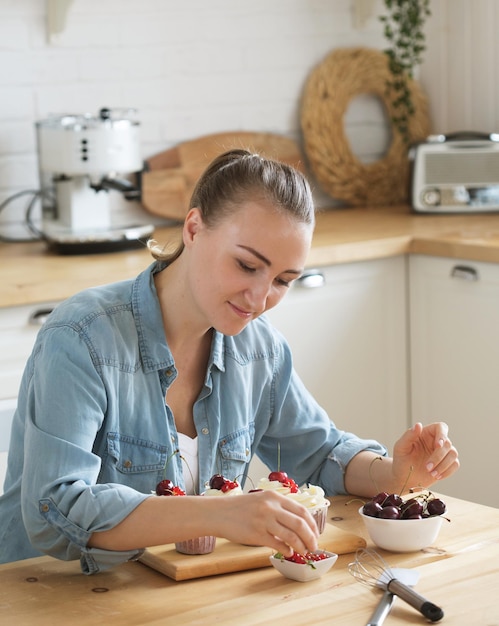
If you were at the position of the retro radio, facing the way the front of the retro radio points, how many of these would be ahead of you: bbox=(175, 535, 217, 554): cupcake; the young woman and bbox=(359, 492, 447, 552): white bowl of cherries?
3

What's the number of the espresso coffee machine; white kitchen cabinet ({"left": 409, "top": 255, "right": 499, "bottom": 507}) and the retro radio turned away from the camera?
0

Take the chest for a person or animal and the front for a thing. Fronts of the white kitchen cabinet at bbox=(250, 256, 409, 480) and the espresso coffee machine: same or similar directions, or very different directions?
same or similar directions

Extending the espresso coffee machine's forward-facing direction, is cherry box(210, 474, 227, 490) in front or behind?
in front

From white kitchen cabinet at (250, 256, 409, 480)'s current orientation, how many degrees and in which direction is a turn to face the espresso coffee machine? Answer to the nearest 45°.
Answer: approximately 135° to its right

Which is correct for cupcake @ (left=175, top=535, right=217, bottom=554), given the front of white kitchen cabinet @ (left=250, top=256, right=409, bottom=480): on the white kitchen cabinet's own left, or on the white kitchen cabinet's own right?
on the white kitchen cabinet's own right

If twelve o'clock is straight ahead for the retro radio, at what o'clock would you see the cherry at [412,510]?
The cherry is roughly at 12 o'clock from the retro radio.

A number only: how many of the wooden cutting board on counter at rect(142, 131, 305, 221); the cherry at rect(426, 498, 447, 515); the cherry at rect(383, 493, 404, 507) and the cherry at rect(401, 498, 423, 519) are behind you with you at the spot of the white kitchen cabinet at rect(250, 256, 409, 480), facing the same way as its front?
1

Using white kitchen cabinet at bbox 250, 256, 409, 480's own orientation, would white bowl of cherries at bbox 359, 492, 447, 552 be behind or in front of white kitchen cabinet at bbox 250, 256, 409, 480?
in front

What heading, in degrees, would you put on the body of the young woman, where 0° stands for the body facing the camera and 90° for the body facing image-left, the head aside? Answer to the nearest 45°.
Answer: approximately 315°

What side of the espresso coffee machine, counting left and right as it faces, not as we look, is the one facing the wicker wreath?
left

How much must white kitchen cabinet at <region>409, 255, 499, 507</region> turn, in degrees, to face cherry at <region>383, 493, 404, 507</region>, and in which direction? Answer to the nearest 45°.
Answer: approximately 45° to its left

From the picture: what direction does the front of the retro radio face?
toward the camera

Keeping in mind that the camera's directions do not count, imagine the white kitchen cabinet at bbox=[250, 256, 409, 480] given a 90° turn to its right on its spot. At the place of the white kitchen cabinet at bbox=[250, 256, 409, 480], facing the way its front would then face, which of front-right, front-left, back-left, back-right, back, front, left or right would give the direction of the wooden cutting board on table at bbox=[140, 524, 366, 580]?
front-left
